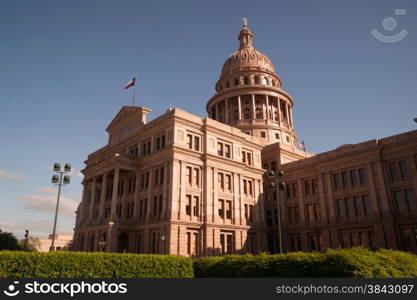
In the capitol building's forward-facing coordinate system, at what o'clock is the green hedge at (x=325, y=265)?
The green hedge is roughly at 10 o'clock from the capitol building.

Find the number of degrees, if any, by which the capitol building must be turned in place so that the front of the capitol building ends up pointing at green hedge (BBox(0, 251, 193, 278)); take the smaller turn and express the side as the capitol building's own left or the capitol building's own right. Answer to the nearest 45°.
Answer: approximately 45° to the capitol building's own left

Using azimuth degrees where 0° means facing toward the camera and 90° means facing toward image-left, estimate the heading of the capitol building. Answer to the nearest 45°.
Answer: approximately 45°
